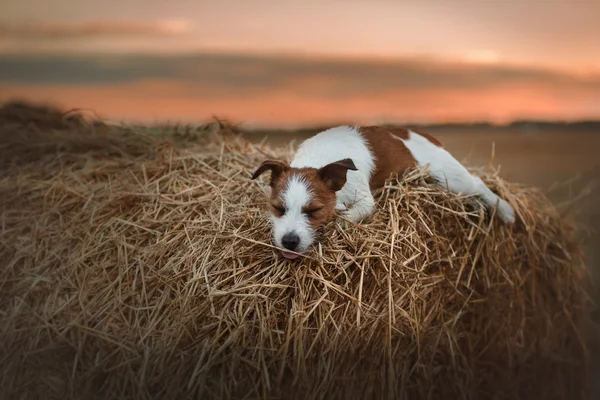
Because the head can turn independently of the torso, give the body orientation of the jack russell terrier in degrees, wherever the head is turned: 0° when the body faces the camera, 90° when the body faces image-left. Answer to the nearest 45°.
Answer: approximately 45°
